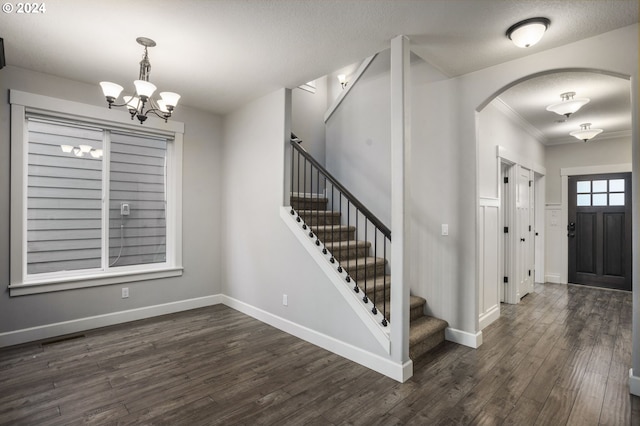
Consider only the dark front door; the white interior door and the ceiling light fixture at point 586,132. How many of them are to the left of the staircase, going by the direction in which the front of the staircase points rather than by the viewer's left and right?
3

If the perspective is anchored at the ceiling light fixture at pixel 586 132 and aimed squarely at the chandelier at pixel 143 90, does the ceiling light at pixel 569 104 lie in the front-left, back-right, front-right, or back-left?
front-left

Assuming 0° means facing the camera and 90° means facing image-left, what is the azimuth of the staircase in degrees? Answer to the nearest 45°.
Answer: approximately 315°

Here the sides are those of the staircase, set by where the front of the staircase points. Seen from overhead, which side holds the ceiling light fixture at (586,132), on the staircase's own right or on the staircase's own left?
on the staircase's own left

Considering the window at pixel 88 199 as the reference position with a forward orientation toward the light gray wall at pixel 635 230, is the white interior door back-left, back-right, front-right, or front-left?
front-left

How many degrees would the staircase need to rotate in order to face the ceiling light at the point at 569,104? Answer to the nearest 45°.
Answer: approximately 45° to its left

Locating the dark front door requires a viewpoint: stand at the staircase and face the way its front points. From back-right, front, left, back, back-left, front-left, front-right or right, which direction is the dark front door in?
left

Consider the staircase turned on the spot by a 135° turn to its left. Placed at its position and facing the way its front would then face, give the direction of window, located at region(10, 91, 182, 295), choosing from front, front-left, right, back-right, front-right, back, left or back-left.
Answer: left

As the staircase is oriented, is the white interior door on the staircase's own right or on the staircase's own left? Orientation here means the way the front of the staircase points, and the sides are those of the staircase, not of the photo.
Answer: on the staircase's own left

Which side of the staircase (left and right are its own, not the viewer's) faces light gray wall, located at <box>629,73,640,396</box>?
front

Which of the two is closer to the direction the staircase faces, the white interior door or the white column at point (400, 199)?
the white column
